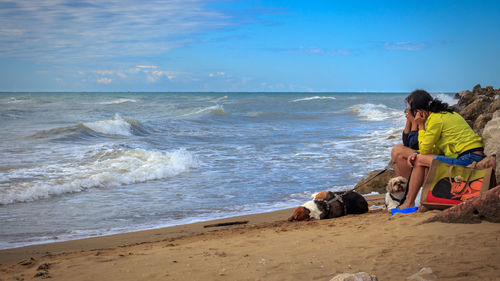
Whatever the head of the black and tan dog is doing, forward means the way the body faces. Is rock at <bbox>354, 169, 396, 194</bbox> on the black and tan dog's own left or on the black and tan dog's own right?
on the black and tan dog's own right

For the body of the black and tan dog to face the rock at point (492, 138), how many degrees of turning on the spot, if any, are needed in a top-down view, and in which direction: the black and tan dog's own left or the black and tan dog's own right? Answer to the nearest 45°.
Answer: approximately 180°

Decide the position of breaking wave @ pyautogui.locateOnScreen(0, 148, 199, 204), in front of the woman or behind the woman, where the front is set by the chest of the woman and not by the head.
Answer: in front

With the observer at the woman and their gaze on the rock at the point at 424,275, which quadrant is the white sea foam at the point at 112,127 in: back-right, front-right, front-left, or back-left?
back-right

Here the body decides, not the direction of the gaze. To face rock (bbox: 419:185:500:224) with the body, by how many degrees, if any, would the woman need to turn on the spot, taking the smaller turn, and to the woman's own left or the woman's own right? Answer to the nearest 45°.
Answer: approximately 90° to the woman's own left

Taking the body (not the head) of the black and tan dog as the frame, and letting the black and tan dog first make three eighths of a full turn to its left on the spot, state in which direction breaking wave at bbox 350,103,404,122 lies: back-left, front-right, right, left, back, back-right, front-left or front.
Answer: back-left

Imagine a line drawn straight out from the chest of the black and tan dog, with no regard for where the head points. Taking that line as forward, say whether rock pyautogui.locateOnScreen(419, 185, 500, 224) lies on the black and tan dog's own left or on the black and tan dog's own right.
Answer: on the black and tan dog's own left

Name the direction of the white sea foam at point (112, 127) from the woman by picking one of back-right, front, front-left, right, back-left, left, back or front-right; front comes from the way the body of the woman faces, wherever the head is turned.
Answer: front-right

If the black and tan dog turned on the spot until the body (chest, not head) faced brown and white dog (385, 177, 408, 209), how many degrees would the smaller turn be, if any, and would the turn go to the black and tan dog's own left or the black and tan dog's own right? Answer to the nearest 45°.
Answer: approximately 180°

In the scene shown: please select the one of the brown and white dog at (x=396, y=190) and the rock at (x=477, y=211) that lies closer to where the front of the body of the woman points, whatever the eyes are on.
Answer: the brown and white dog

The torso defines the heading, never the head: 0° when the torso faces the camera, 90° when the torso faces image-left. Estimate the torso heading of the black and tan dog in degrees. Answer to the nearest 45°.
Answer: approximately 90°

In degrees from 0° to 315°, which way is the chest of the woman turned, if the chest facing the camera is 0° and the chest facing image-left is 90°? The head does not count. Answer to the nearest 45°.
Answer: approximately 90°

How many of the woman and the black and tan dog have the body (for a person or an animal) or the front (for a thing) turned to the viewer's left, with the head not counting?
2
